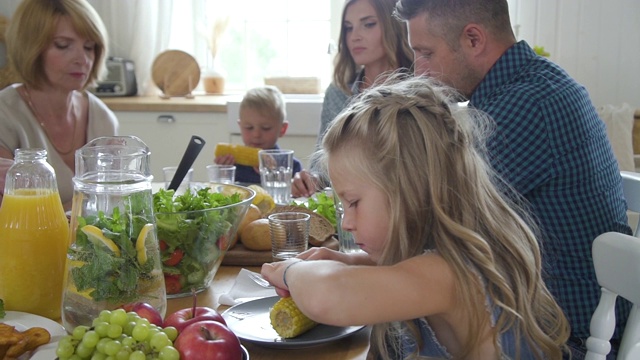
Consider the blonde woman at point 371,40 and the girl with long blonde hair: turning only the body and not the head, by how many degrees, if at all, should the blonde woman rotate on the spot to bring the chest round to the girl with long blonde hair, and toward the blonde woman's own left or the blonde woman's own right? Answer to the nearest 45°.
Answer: approximately 45° to the blonde woman's own left

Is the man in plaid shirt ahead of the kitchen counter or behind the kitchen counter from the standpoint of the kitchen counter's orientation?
ahead

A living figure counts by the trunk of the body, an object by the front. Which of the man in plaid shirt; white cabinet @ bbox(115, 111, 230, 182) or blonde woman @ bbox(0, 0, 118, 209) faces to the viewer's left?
the man in plaid shirt

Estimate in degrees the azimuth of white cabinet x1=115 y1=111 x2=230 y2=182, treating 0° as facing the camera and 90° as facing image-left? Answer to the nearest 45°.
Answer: approximately 0°

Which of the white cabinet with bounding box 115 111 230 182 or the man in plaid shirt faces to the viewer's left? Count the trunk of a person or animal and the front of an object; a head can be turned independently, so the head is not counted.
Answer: the man in plaid shirt

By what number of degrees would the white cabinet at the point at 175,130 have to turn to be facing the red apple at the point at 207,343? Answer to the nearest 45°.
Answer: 0° — it already faces it

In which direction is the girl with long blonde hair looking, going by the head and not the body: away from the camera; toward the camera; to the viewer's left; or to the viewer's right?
to the viewer's left

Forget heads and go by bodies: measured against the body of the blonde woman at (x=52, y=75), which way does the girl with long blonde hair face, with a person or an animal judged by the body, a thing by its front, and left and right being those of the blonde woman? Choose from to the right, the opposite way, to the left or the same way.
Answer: the opposite way

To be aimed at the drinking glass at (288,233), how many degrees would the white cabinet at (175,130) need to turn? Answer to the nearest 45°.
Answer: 0° — it already faces it

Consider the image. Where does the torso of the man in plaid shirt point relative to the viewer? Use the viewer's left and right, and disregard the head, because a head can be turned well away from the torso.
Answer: facing to the left of the viewer

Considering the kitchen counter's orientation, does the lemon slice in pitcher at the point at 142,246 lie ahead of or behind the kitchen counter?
ahead

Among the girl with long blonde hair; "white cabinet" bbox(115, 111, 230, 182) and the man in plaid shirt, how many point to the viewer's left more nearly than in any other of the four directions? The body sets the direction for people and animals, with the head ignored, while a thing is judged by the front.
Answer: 2

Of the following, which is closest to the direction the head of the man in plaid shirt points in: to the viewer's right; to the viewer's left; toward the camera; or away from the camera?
to the viewer's left

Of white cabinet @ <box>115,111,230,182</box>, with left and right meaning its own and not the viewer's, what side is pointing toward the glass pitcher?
front
